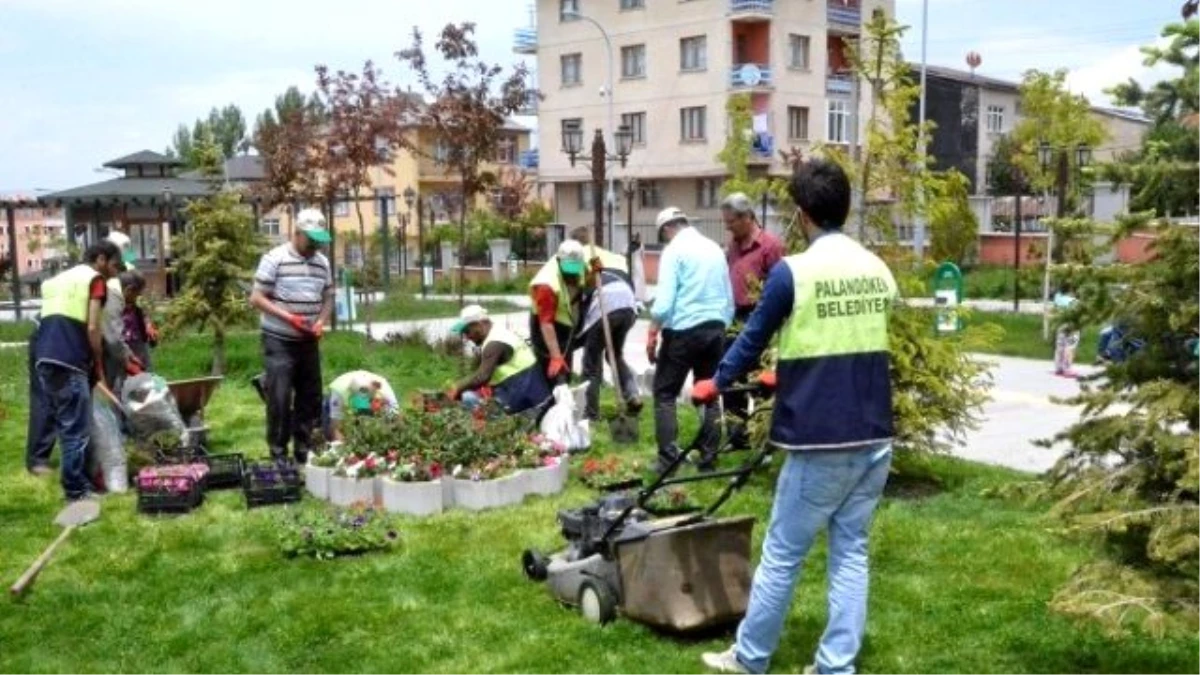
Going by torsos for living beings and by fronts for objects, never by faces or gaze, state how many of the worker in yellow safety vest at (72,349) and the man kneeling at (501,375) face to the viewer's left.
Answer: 1

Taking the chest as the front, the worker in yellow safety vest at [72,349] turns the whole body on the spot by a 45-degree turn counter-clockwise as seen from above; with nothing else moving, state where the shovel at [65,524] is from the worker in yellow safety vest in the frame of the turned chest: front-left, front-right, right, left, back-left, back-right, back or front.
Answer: back

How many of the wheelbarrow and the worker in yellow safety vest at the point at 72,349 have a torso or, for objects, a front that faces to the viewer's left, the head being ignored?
0

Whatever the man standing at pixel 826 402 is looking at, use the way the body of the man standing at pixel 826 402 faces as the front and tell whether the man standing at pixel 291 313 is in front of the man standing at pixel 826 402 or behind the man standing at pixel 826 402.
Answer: in front

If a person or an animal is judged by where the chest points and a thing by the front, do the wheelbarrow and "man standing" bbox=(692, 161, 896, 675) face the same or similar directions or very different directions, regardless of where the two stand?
very different directions

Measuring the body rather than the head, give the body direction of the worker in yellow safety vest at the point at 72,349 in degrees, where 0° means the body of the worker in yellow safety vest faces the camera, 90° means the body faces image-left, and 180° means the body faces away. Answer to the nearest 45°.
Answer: approximately 225°

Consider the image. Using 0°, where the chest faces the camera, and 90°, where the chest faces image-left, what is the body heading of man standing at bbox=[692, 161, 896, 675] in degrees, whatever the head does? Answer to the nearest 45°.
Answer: approximately 135°

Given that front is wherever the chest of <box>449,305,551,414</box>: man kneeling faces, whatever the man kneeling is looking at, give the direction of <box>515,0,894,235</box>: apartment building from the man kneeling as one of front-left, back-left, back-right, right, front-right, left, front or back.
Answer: right

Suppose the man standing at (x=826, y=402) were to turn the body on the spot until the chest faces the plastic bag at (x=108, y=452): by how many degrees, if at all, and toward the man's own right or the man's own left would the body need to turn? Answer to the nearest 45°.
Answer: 0° — they already face it

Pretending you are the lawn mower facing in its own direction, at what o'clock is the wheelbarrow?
The wheelbarrow is roughly at 12 o'clock from the lawn mower.

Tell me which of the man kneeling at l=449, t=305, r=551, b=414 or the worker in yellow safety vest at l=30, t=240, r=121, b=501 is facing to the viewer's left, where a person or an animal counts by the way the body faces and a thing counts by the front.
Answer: the man kneeling

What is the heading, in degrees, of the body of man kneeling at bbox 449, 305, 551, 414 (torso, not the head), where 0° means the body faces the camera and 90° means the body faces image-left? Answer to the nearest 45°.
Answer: approximately 90°

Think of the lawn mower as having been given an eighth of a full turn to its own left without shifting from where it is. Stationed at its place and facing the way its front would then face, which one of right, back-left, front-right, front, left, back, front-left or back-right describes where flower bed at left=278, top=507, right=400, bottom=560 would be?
front-right

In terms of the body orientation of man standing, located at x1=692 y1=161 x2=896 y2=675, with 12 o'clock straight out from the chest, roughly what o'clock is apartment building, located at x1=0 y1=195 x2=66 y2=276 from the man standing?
The apartment building is roughly at 12 o'clock from the man standing.
